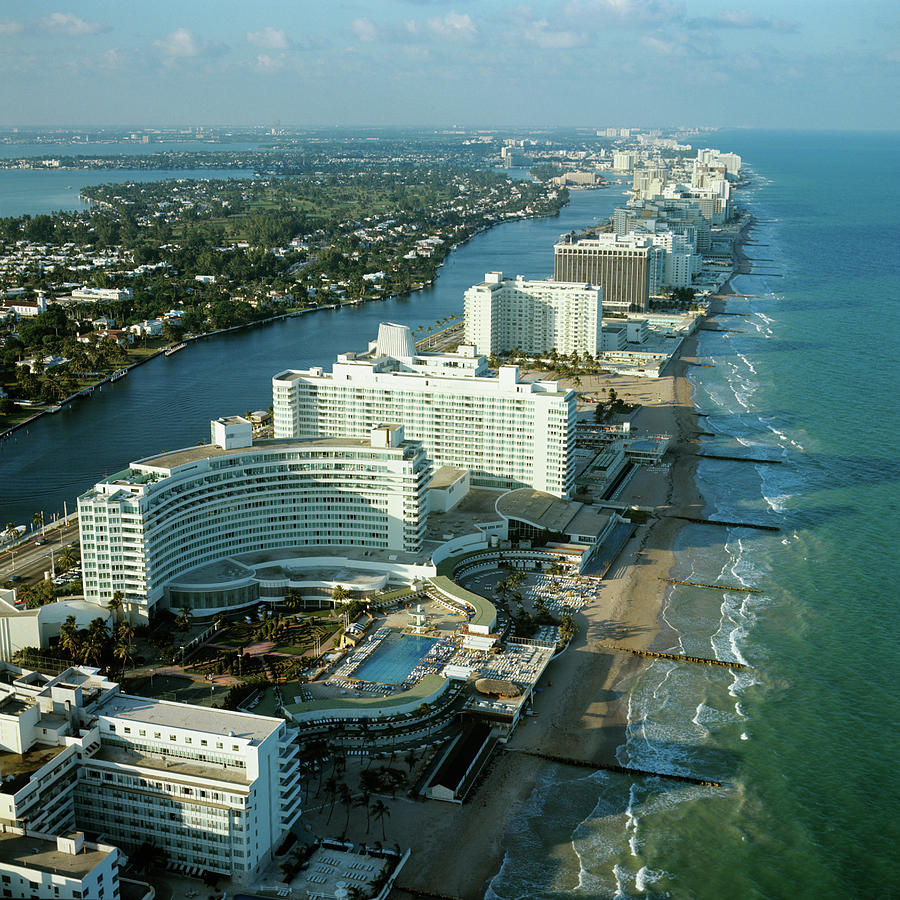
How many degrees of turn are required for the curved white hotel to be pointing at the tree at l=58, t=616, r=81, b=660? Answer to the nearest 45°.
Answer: approximately 90° to its right

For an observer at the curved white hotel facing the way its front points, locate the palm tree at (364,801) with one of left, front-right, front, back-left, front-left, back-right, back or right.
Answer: front-right

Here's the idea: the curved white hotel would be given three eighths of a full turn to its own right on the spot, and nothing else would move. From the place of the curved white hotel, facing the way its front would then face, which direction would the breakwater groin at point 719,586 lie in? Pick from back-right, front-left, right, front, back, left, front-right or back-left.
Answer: back

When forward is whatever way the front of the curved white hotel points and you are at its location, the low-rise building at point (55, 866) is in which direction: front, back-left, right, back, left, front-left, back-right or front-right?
front-right

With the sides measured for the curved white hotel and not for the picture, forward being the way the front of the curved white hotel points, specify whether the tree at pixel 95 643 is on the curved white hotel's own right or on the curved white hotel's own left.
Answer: on the curved white hotel's own right

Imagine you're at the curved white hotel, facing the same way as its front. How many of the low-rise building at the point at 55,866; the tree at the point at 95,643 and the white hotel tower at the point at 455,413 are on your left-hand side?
1

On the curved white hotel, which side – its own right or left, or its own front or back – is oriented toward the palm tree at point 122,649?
right

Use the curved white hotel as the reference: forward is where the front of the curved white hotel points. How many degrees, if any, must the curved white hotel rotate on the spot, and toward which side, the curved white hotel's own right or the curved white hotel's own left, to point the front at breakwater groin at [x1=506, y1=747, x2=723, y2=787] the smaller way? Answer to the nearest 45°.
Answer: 0° — it already faces it

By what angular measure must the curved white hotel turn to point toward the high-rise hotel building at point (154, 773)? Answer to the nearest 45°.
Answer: approximately 45° to its right

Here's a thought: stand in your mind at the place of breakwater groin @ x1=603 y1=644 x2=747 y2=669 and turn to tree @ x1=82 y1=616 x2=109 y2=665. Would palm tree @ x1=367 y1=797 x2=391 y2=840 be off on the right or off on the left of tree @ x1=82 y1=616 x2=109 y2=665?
left

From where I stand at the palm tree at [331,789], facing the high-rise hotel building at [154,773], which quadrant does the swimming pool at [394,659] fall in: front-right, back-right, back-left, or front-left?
back-right
